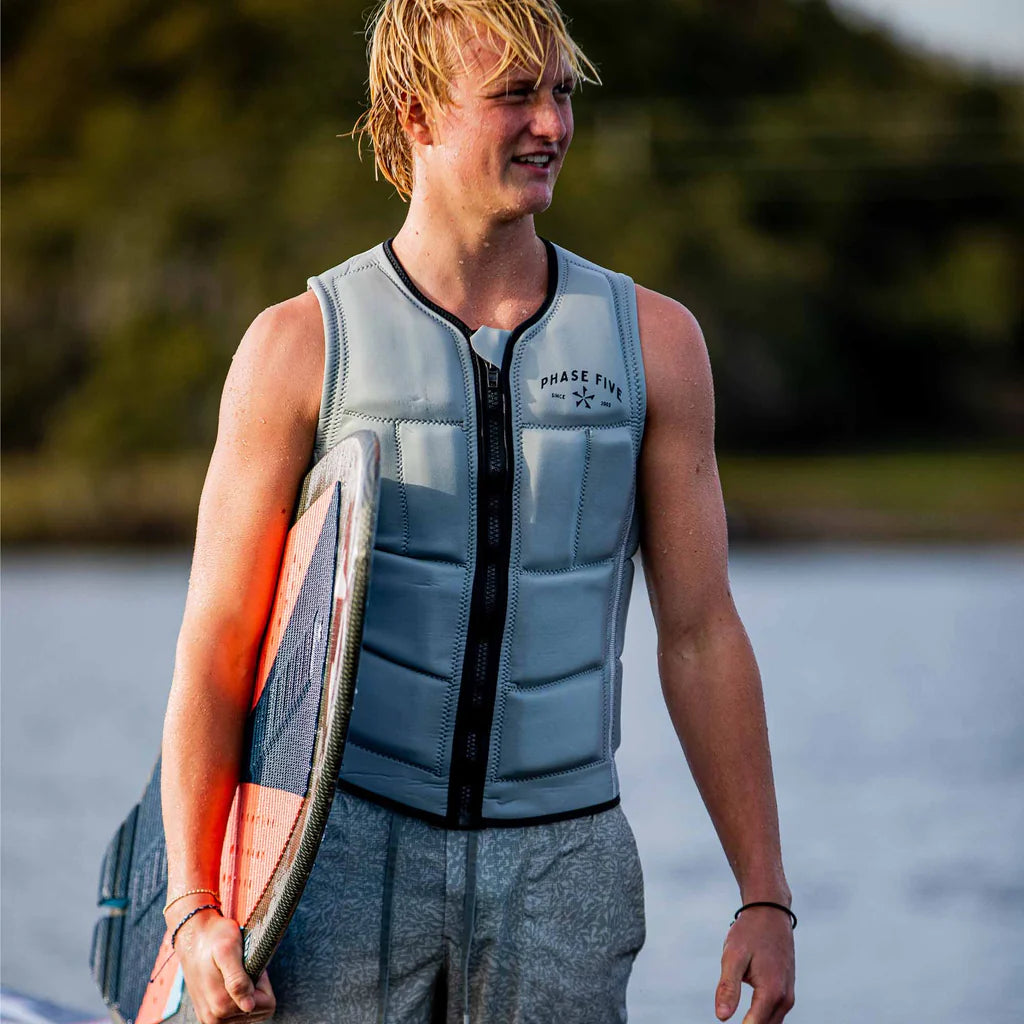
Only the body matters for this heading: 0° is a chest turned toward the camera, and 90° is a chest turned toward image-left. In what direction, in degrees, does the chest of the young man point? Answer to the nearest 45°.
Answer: approximately 0°

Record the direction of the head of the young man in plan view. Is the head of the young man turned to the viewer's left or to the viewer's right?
to the viewer's right
